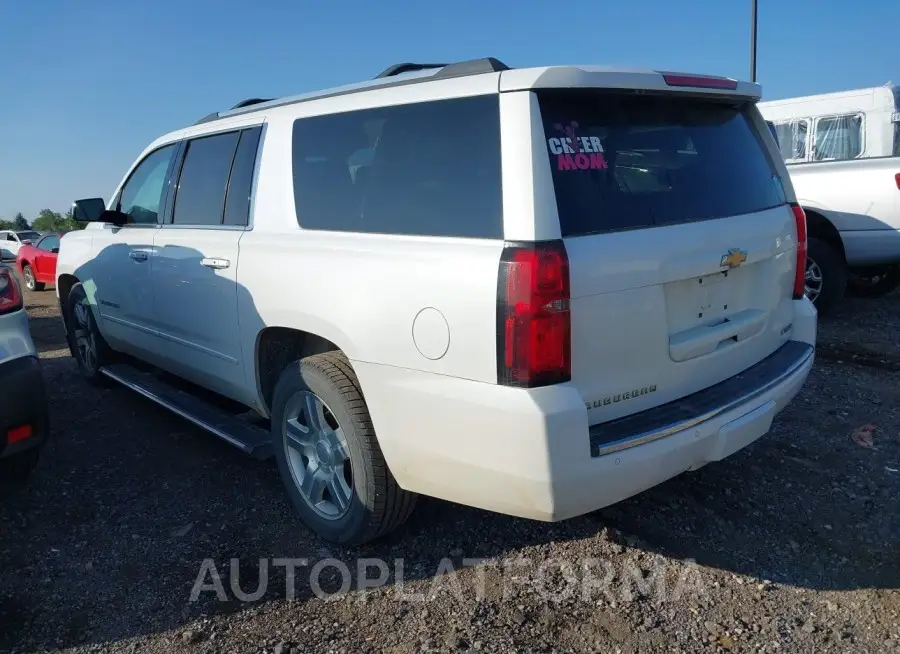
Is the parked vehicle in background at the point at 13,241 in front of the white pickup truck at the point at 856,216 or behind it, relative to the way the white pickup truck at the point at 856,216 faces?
in front

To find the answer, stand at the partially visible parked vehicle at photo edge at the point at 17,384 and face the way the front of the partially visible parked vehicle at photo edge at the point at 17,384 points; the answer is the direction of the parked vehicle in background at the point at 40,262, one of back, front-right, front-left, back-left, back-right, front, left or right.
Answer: front-right

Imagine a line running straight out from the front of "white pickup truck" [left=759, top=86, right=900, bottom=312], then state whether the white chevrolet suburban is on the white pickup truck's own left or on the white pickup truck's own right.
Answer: on the white pickup truck's own left

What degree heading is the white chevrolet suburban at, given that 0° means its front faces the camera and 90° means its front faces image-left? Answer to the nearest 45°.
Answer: approximately 135°

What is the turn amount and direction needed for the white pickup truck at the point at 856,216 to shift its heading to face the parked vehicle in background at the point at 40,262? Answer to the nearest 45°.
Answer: approximately 45° to its left

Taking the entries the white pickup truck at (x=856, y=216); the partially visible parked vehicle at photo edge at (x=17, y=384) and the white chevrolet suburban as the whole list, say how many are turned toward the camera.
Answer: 0

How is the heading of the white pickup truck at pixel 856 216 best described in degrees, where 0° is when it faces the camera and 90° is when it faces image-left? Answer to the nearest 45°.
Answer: approximately 135°

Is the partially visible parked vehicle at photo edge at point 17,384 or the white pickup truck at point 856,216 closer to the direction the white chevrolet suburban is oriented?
the partially visible parked vehicle at photo edge

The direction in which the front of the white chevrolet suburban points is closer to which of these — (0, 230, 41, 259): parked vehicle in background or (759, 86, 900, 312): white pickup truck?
the parked vehicle in background

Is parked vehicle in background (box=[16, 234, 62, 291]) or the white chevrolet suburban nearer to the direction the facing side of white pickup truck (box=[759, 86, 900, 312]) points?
the parked vehicle in background

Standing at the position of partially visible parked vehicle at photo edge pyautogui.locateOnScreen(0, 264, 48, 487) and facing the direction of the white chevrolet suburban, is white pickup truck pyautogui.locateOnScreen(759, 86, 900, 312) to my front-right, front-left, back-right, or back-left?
front-left

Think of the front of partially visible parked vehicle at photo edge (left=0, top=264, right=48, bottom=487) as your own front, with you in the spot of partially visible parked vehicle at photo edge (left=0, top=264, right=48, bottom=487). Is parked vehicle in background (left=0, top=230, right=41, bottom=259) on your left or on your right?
on your right

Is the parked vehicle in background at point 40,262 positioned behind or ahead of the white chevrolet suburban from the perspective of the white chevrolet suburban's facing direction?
ahead

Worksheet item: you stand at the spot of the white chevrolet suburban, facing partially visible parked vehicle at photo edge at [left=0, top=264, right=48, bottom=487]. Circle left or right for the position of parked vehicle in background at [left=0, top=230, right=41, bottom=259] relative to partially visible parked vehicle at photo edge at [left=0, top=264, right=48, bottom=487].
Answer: right

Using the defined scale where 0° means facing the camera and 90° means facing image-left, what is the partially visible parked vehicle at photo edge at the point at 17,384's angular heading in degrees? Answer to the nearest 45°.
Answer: approximately 135°
